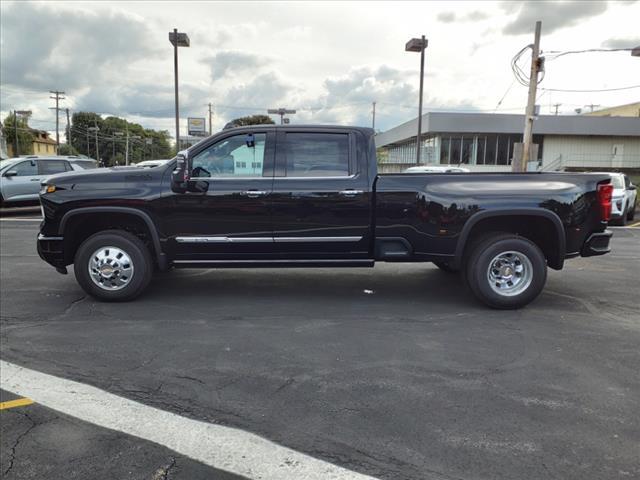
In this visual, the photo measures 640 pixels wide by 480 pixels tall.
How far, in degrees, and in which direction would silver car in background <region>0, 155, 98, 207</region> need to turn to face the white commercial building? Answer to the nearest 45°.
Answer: approximately 180°

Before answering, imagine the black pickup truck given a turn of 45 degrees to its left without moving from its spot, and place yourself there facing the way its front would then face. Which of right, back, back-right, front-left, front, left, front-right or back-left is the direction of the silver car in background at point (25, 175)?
right

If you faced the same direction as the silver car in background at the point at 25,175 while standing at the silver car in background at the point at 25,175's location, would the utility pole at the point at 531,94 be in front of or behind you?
behind

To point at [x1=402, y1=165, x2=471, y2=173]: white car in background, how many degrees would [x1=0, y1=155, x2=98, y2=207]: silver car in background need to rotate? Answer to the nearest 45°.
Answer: approximately 135° to its left

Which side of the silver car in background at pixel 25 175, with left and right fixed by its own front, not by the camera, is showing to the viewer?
left

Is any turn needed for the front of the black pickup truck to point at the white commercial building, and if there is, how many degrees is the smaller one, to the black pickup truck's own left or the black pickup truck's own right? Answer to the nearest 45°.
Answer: approximately 135° to the black pickup truck's own right

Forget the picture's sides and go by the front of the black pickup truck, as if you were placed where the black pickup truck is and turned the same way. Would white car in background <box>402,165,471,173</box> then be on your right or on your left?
on your right

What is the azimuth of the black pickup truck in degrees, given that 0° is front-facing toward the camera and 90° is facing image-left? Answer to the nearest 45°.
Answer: approximately 90°
